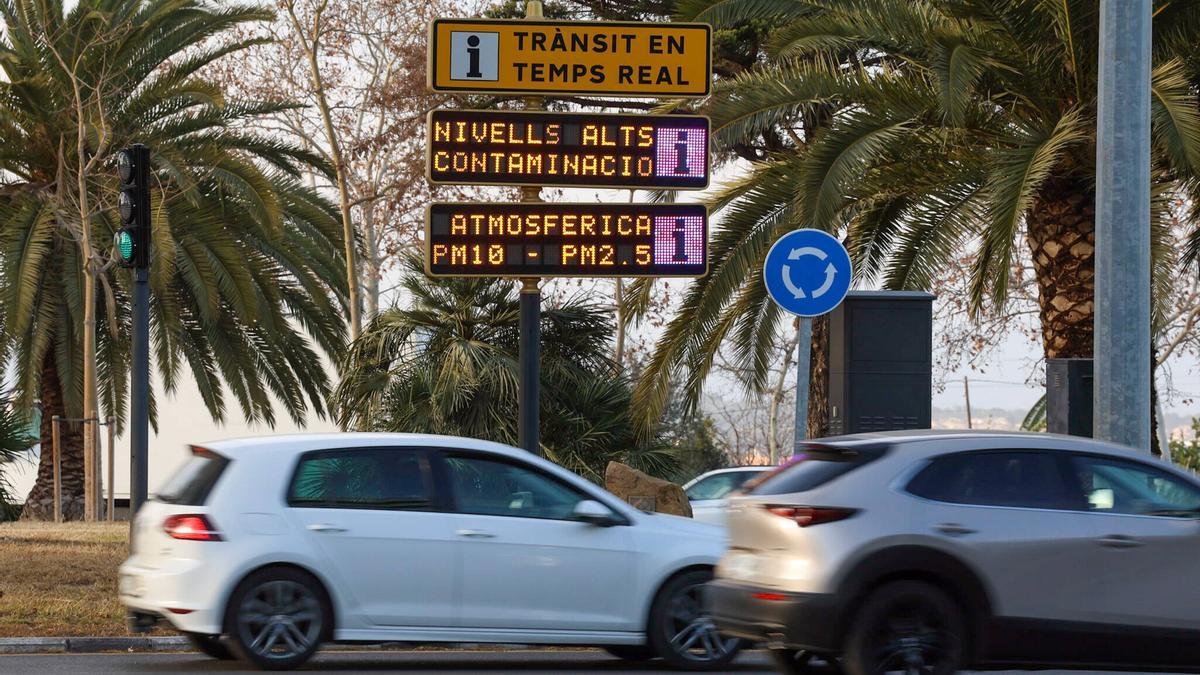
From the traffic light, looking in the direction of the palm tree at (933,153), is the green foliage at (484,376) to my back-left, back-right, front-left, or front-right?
front-left

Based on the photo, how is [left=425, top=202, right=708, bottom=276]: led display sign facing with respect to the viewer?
toward the camera

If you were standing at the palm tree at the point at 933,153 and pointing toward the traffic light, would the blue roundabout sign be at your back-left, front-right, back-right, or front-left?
front-left

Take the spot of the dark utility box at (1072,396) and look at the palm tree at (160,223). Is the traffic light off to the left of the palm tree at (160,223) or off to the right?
left

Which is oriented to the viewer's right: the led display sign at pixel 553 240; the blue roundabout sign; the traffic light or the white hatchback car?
the white hatchback car

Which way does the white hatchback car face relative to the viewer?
to the viewer's right

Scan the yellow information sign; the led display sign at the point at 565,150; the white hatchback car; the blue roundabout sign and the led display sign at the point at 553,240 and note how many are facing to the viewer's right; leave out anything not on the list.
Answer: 1

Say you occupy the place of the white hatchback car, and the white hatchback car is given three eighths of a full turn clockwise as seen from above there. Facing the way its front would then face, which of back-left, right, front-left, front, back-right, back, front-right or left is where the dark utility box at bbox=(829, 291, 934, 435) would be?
back

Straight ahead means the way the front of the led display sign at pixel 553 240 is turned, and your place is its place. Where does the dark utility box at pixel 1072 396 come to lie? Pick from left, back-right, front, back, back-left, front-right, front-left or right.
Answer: left

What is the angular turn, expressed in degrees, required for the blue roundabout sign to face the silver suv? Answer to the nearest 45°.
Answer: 0° — it already faces it

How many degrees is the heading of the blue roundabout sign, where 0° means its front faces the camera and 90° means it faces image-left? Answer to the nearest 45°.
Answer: approximately 0°

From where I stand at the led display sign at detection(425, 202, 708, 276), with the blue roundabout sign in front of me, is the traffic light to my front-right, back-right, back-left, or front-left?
back-right

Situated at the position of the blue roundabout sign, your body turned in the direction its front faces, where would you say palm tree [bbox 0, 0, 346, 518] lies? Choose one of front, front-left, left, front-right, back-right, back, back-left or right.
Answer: back-right

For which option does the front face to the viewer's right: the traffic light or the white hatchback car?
the white hatchback car

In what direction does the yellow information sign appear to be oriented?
toward the camera

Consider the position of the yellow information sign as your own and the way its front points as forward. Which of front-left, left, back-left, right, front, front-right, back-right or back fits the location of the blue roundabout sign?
front-left

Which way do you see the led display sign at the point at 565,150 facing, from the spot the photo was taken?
facing the viewer

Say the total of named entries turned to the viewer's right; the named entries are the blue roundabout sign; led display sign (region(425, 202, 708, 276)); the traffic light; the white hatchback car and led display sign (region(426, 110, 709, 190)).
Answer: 1

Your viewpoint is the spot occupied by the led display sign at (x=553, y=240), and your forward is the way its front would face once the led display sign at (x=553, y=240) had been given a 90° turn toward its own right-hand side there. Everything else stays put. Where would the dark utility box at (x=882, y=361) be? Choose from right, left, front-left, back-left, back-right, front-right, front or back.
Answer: back
